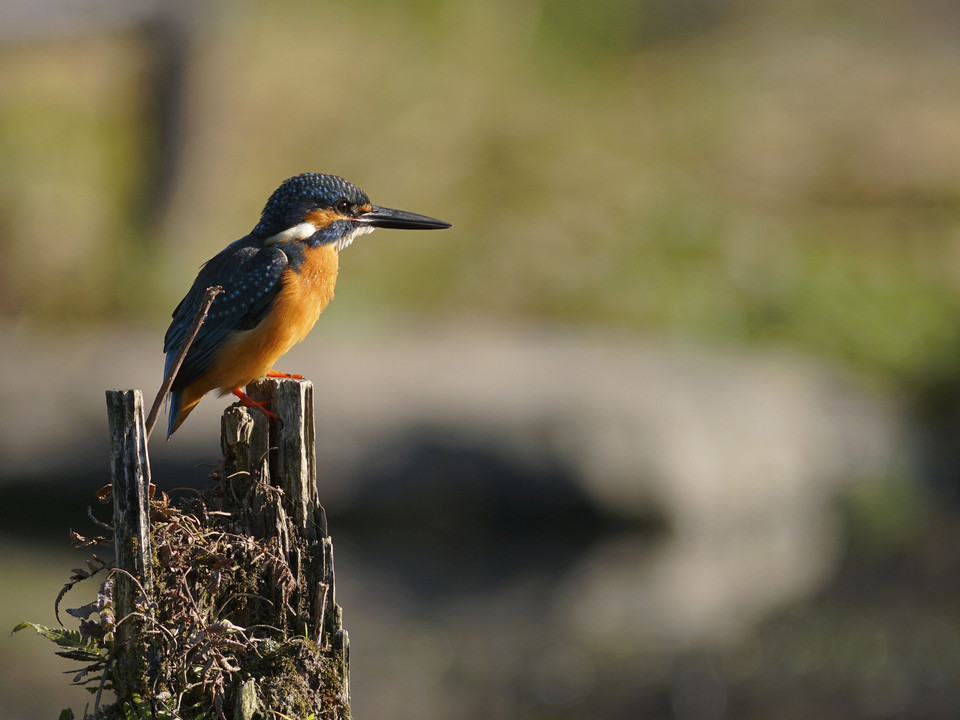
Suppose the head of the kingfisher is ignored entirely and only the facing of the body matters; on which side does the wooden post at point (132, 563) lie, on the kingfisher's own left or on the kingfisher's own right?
on the kingfisher's own right

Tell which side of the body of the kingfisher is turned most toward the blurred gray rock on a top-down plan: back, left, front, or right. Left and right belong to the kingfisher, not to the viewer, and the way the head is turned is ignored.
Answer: left

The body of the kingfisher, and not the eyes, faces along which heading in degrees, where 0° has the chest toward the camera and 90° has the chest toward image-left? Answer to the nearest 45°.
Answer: approximately 270°
